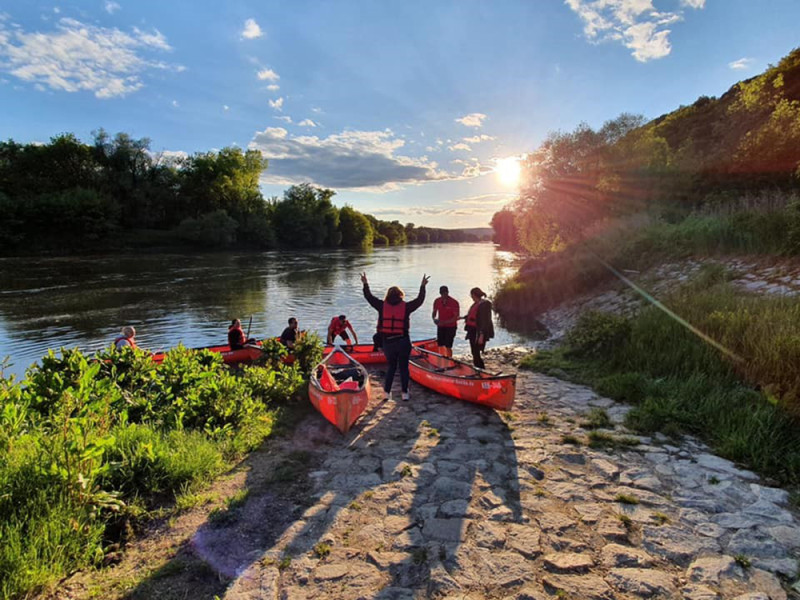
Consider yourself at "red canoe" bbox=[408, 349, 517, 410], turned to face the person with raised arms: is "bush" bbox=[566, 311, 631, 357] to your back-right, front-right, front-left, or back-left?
back-right

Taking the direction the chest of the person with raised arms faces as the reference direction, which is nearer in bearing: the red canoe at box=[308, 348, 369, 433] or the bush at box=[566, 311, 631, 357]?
the bush

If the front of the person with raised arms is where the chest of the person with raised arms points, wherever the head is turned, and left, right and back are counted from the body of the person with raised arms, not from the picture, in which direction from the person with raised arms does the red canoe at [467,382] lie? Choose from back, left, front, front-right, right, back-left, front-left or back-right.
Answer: right

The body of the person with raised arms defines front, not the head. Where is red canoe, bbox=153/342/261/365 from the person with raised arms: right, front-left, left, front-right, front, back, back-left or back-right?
front-left

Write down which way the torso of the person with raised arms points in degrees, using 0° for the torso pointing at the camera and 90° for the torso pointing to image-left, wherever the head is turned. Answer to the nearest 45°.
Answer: approximately 180°
